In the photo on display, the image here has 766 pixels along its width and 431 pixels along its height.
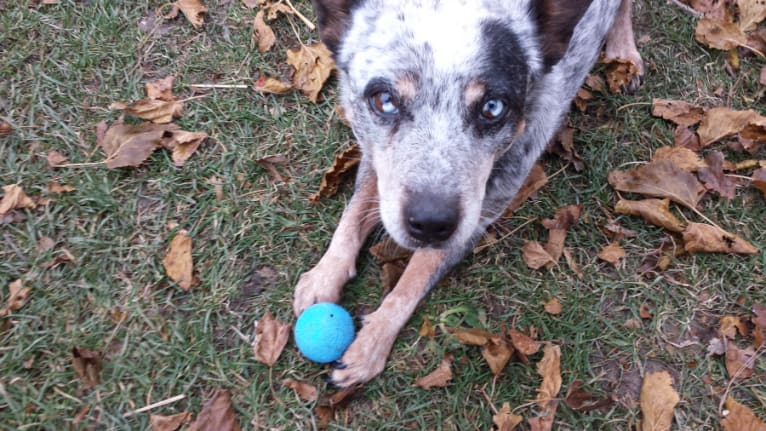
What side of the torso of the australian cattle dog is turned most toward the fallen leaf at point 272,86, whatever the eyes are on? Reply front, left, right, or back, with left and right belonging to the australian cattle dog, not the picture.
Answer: right

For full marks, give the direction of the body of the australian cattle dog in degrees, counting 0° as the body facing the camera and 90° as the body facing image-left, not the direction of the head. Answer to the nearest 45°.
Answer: approximately 45°

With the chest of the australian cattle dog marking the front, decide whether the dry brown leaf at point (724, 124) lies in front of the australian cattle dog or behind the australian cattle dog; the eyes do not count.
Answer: behind

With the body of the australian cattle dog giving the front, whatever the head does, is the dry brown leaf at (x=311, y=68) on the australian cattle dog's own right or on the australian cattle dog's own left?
on the australian cattle dog's own right

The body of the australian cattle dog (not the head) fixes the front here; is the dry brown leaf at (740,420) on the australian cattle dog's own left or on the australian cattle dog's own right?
on the australian cattle dog's own left

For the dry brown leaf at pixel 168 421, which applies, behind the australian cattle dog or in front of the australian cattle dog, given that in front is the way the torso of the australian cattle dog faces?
in front

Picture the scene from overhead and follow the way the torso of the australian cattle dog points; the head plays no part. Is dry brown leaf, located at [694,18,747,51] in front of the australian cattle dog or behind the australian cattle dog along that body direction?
behind

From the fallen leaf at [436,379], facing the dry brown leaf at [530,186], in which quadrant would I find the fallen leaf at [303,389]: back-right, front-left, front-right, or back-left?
back-left

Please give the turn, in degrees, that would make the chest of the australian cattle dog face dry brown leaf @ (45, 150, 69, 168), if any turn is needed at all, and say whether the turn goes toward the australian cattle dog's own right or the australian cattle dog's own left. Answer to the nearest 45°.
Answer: approximately 45° to the australian cattle dog's own right
